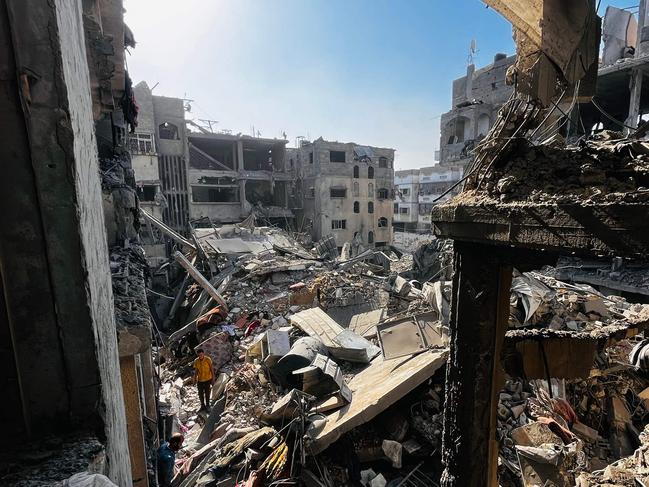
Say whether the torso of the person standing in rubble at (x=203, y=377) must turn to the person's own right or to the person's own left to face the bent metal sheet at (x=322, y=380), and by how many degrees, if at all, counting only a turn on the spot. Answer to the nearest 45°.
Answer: approximately 45° to the person's own left

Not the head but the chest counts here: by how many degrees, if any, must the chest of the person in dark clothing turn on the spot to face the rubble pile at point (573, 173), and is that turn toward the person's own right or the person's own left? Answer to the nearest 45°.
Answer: approximately 45° to the person's own right

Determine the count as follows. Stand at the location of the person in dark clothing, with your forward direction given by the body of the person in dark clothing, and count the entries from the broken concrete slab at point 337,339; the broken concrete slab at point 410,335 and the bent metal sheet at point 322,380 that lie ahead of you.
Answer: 3

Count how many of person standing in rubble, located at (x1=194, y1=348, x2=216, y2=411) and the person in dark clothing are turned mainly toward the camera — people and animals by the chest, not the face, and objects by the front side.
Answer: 1

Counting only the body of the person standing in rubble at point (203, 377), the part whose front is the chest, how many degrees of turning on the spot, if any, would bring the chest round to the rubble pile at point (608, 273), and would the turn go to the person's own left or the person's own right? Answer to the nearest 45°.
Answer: approximately 90° to the person's own left

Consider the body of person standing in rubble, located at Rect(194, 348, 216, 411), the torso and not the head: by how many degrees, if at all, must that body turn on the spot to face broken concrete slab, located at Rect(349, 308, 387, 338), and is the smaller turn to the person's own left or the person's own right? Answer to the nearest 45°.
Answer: approximately 90° to the person's own left

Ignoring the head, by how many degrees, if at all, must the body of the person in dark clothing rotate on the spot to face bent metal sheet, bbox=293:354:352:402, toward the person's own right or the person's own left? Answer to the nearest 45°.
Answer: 0° — they already face it
